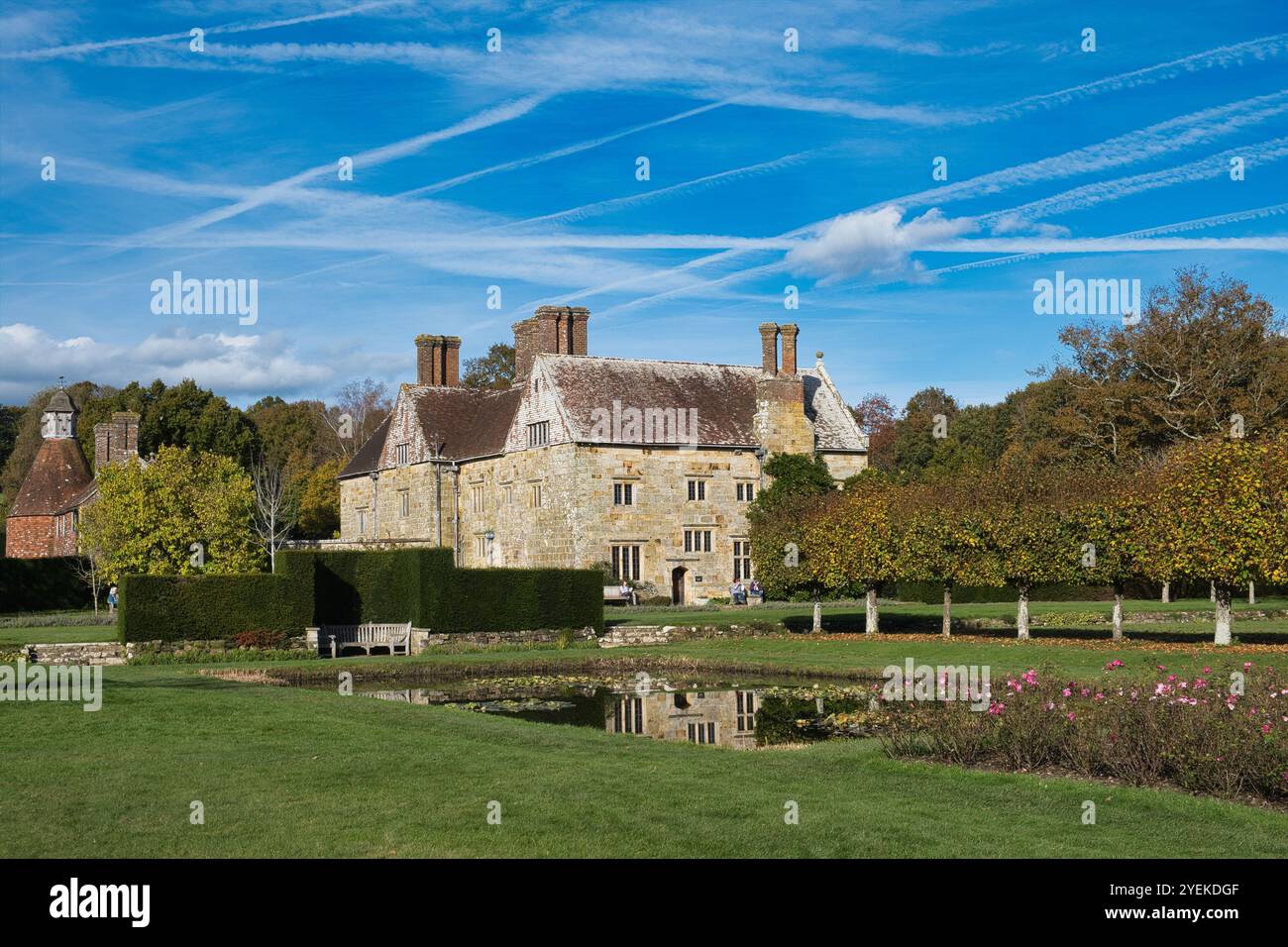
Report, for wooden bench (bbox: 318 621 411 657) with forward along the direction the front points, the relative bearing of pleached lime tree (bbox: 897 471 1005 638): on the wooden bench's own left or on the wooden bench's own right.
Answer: on the wooden bench's own left

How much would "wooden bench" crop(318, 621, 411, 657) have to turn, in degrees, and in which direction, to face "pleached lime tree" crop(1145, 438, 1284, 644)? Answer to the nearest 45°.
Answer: approximately 45° to its left

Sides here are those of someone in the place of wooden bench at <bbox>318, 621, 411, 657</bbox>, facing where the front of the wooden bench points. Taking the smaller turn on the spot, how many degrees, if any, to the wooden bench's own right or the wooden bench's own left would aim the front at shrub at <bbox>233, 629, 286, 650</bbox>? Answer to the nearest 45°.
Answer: approximately 45° to the wooden bench's own right

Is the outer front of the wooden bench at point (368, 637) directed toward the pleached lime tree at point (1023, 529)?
no

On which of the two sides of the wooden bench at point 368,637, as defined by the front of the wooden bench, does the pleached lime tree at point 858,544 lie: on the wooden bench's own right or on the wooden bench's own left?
on the wooden bench's own left

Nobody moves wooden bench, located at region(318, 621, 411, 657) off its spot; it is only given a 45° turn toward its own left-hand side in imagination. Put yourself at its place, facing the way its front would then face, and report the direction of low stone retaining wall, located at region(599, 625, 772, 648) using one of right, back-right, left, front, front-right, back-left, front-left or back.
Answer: front-left

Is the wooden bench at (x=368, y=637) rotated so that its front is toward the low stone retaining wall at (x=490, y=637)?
no

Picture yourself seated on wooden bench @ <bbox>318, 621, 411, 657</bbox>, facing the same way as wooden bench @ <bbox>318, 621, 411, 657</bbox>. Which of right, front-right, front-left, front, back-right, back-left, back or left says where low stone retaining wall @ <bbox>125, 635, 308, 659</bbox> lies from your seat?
front-right

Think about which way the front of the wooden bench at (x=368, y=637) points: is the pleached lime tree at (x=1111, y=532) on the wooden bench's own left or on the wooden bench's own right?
on the wooden bench's own left

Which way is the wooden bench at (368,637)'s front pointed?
toward the camera
